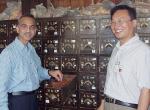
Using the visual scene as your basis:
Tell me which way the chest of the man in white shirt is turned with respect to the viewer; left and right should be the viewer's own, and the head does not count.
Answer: facing the viewer and to the left of the viewer
